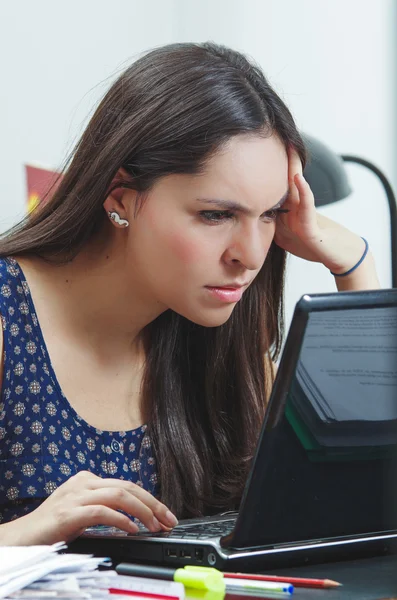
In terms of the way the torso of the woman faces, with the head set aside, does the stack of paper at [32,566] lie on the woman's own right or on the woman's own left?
on the woman's own right

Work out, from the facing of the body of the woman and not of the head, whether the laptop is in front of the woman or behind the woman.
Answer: in front

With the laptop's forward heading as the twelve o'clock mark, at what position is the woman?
The woman is roughly at 1 o'clock from the laptop.

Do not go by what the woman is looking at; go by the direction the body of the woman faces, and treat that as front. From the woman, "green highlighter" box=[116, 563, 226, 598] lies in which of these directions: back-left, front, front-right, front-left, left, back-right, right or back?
front-right

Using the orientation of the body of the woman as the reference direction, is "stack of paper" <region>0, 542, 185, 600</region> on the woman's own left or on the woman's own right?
on the woman's own right

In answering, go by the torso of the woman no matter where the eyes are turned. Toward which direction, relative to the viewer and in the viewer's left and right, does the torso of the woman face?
facing the viewer and to the right of the viewer

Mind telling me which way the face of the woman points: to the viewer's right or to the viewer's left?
to the viewer's right

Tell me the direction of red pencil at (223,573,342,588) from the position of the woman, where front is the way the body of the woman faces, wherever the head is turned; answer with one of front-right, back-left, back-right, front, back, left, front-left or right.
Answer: front-right

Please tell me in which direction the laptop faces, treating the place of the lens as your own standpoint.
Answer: facing away from the viewer and to the left of the viewer

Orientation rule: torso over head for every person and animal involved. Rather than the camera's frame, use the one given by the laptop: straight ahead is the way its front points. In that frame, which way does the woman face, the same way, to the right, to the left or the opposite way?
the opposite way
